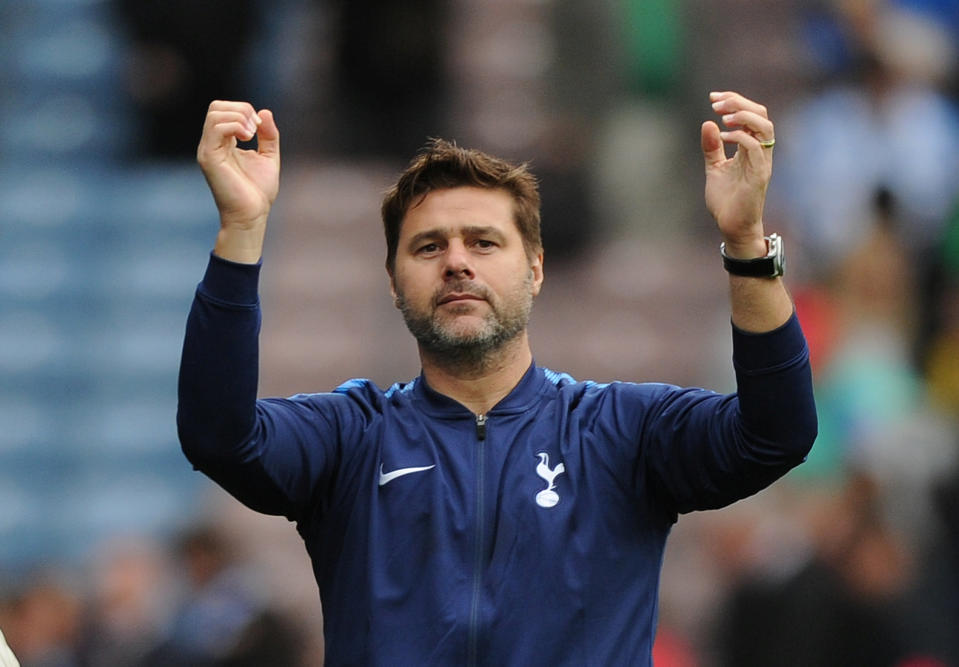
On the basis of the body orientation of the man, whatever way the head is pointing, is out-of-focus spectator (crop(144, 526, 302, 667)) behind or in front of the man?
behind

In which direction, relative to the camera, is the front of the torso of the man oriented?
toward the camera

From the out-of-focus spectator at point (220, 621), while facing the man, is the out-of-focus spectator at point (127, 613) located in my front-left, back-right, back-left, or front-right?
back-right

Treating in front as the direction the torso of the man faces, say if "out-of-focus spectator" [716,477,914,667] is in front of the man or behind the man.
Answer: behind

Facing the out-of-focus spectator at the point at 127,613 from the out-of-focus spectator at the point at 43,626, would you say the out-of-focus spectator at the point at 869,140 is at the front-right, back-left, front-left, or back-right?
front-left

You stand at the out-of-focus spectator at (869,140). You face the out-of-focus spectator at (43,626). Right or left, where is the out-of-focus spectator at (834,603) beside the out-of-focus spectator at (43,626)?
left

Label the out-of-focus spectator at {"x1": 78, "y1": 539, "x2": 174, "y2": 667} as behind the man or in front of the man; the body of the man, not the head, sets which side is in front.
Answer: behind

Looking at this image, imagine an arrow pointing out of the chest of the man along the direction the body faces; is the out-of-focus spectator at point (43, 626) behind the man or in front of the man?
behind
